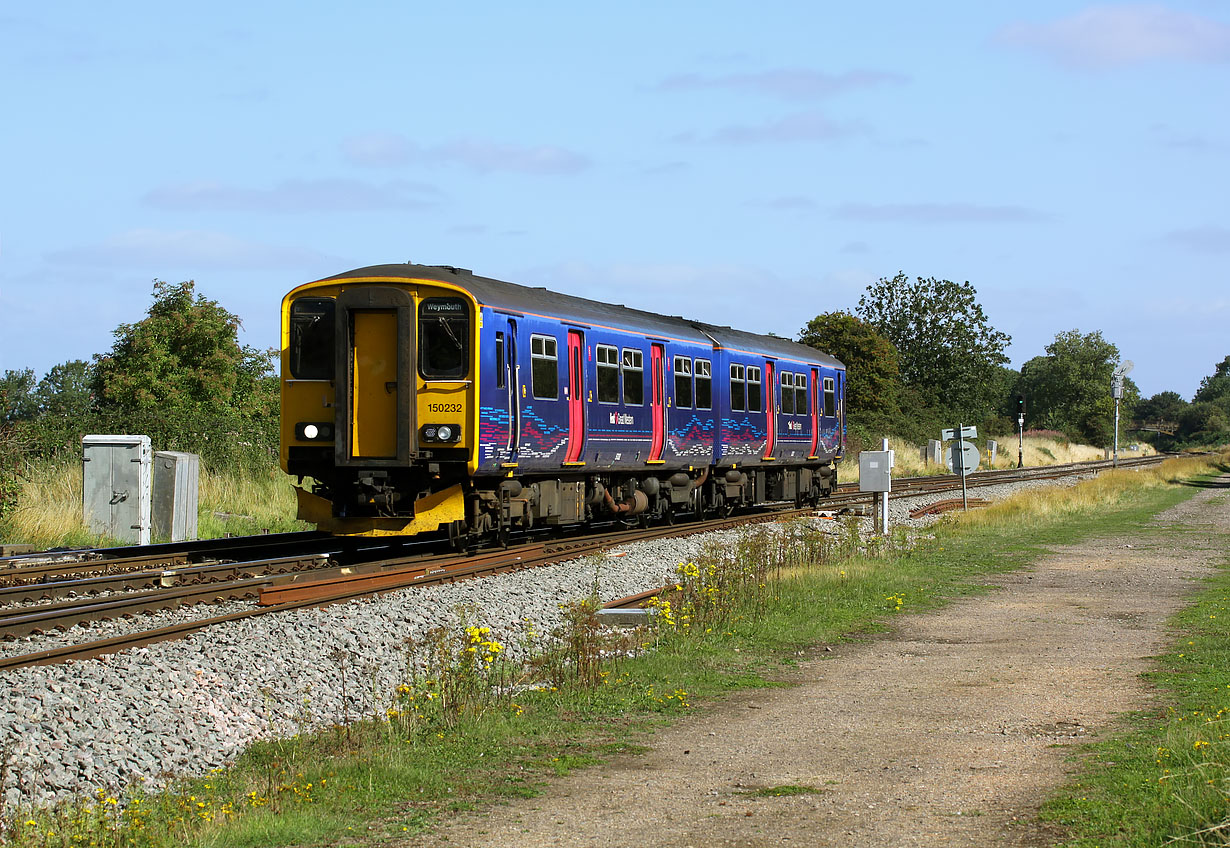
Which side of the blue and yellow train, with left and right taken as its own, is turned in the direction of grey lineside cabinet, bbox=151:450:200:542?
front

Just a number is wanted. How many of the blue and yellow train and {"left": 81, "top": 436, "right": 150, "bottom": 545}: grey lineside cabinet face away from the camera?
0

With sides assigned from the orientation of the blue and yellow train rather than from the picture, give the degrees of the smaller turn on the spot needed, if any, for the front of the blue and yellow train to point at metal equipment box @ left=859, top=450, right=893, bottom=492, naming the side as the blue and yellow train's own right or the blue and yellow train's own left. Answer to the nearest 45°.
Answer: approximately 180°

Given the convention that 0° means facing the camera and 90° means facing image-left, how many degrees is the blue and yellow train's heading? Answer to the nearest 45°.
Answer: approximately 45°

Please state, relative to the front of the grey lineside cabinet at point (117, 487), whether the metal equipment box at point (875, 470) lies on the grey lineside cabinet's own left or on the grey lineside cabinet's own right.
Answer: on the grey lineside cabinet's own left

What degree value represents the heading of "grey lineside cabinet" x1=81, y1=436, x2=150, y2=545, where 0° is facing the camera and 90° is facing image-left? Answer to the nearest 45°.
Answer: approximately 0°

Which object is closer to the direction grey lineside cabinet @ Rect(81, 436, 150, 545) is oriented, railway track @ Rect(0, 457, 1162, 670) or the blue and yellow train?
the railway track

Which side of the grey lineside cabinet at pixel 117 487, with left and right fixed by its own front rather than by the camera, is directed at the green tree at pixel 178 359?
back

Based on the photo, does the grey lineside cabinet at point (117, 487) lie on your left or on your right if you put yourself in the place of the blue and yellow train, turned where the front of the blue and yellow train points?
on your right
